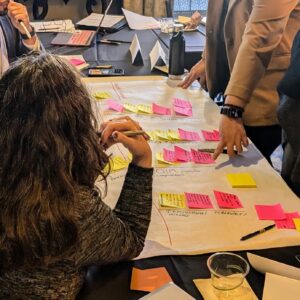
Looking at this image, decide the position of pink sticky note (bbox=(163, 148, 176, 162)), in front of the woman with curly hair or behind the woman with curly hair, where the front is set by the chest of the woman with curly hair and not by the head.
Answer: in front

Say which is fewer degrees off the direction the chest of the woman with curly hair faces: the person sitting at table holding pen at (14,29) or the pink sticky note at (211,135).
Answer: the pink sticky note

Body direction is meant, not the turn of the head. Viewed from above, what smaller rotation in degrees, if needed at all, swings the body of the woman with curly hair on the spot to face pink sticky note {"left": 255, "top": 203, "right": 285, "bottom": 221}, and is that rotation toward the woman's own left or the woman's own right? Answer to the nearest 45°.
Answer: approximately 45° to the woman's own right

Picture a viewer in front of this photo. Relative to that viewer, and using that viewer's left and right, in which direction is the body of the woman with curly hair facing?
facing away from the viewer and to the right of the viewer

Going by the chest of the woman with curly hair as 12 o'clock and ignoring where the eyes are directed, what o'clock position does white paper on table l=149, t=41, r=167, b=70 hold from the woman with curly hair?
The white paper on table is roughly at 11 o'clock from the woman with curly hair.

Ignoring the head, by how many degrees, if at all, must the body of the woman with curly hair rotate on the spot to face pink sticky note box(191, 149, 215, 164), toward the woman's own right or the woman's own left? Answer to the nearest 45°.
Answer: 0° — they already face it

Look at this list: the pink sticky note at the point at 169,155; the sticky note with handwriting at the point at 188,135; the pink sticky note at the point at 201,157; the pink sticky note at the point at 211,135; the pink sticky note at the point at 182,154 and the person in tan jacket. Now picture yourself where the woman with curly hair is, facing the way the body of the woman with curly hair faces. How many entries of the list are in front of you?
6

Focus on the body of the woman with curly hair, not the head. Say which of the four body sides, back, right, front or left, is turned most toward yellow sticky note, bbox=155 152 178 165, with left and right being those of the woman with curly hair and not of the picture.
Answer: front

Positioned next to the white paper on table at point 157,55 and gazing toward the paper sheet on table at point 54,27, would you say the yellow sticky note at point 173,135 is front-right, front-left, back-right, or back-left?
back-left

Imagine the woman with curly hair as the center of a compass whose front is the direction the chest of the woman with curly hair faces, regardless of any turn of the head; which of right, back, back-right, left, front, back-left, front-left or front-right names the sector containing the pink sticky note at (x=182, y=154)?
front

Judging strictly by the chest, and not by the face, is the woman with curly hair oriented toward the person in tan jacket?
yes

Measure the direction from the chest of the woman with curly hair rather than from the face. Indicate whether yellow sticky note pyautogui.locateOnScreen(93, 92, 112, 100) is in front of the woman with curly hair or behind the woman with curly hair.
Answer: in front

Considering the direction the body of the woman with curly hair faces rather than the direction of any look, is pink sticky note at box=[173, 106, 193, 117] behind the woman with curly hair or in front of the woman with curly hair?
in front

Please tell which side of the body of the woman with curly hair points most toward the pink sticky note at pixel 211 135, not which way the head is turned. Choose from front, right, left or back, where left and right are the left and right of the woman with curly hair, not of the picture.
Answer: front
